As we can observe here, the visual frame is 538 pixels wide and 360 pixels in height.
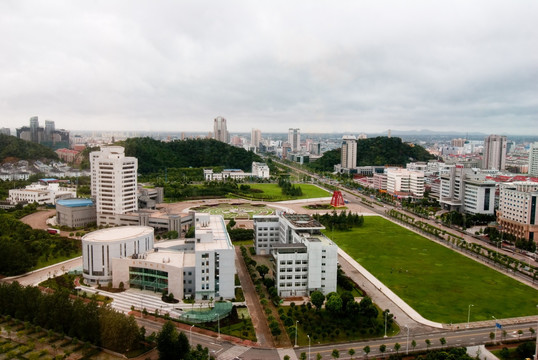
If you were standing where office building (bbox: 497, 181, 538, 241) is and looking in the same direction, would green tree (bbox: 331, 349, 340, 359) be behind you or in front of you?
in front

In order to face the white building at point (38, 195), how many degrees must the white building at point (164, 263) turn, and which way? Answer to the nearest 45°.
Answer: approximately 90° to its right

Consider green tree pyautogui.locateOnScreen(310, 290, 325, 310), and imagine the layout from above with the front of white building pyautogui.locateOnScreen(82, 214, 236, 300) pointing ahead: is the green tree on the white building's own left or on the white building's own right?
on the white building's own left

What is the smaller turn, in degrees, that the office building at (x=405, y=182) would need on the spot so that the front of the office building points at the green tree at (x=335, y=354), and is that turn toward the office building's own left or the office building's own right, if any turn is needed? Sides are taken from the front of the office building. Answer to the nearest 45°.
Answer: approximately 45° to the office building's own left

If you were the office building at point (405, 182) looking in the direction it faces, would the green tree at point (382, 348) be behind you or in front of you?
in front

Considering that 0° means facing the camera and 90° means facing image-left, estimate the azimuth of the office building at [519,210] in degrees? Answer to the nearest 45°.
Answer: approximately 45°

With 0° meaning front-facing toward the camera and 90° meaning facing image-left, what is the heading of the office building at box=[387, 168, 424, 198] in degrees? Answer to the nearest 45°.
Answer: approximately 45°

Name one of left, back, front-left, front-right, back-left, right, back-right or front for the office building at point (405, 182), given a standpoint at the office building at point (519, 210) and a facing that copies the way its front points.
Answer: right

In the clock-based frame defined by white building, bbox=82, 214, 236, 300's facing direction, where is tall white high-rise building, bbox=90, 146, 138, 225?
The tall white high-rise building is roughly at 4 o'clock from the white building.
